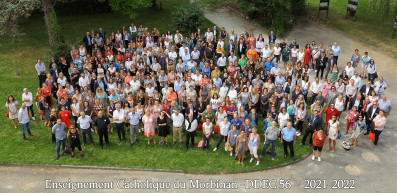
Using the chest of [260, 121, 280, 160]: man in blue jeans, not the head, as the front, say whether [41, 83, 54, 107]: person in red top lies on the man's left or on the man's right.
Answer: on the man's right

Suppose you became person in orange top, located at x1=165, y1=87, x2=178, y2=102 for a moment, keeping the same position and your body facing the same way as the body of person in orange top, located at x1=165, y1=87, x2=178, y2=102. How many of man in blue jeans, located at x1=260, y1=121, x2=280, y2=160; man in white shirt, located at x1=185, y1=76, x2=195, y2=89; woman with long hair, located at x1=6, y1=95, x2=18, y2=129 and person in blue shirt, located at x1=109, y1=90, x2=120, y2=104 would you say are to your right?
2

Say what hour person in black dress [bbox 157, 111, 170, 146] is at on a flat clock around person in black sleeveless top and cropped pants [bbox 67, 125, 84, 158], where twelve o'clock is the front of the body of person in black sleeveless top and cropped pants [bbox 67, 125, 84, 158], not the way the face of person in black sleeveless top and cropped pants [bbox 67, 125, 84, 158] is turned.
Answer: person in black dress [bbox 157, 111, 170, 146] is roughly at 9 o'clock from person in black sleeveless top and cropped pants [bbox 67, 125, 84, 158].

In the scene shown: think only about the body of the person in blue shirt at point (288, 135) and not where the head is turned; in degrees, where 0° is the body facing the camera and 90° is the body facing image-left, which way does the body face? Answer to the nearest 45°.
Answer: approximately 0°
